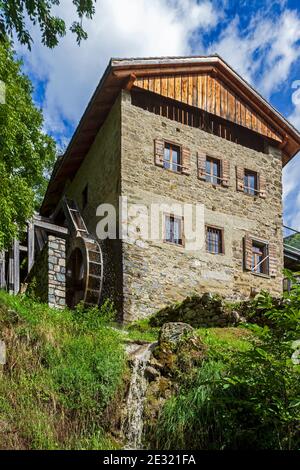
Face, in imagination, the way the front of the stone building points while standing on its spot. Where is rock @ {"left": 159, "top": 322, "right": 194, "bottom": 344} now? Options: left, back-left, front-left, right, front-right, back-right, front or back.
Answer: front-right

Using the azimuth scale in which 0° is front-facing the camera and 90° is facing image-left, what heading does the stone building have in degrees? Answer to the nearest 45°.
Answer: approximately 315°

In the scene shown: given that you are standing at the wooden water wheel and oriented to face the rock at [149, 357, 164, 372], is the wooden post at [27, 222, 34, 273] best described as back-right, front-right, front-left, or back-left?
back-right

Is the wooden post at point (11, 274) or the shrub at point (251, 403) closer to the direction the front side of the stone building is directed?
the shrub

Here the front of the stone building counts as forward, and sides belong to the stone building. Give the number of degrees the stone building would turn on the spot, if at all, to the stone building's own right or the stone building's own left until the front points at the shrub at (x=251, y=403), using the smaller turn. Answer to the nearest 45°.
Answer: approximately 45° to the stone building's own right

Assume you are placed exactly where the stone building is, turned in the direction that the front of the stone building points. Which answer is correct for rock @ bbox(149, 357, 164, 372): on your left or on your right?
on your right

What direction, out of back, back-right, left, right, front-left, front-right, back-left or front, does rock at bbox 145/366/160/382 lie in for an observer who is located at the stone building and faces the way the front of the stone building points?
front-right

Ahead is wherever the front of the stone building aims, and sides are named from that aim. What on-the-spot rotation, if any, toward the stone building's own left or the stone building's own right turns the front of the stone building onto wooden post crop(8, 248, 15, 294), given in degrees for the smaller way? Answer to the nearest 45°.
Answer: approximately 135° to the stone building's own right
